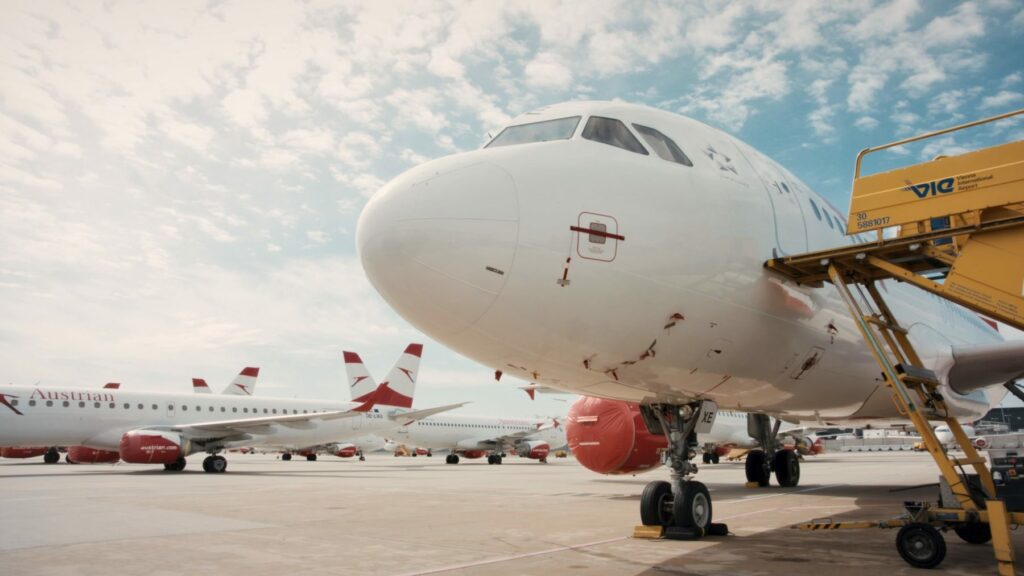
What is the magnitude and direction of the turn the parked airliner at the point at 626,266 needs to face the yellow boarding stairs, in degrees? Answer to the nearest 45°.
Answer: approximately 135° to its left

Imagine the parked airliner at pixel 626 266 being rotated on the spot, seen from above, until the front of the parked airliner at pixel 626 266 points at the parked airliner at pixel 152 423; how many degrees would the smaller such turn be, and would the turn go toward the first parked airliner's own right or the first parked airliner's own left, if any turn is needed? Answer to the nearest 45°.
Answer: approximately 90° to the first parked airliner's own right

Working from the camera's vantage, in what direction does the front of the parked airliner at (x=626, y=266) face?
facing the viewer and to the left of the viewer
